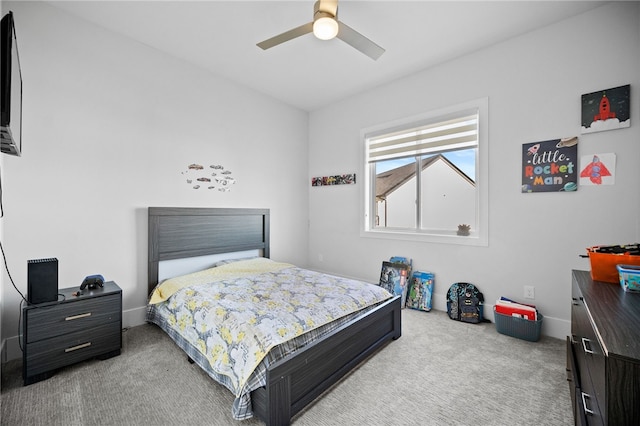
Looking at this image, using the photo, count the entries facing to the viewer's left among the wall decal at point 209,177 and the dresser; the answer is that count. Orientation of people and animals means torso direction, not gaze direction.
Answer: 1

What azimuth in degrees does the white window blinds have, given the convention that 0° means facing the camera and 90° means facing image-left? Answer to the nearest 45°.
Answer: approximately 45°

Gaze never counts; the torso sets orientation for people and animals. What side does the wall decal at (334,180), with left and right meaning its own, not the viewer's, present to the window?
left

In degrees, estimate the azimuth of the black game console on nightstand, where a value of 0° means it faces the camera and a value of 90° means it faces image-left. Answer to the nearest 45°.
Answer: approximately 0°

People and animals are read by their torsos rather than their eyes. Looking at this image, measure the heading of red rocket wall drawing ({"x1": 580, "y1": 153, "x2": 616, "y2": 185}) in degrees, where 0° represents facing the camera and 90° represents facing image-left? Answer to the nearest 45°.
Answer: approximately 0°

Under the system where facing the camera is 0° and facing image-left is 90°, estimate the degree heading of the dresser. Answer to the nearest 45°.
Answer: approximately 90°

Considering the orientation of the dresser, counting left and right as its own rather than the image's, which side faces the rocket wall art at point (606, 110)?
right

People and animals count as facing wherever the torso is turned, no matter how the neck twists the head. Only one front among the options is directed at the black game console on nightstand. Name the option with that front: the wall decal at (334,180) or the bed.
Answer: the wall decal

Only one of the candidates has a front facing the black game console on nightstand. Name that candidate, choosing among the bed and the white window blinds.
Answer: the white window blinds
